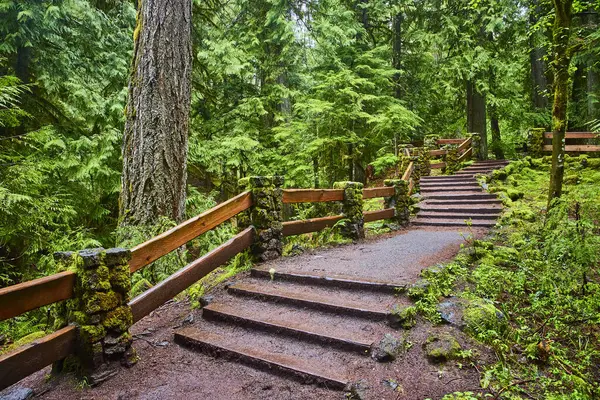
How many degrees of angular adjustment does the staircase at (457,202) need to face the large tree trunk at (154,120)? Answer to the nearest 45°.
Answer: approximately 45° to its right

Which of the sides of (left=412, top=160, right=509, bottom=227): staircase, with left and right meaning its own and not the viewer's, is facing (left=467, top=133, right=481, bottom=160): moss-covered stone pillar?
back

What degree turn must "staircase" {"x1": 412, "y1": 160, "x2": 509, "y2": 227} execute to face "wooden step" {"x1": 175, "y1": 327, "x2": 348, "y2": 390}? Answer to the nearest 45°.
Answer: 0° — it already faces it

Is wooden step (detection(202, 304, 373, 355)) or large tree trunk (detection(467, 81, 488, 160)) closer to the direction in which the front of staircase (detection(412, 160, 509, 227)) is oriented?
the wooden step

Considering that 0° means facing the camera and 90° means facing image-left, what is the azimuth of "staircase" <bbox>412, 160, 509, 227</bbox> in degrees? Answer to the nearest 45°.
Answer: approximately 0°

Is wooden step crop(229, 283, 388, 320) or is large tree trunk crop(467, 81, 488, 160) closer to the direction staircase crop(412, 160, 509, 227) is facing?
the wooden step

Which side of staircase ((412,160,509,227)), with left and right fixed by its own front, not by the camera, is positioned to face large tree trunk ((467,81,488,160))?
back
